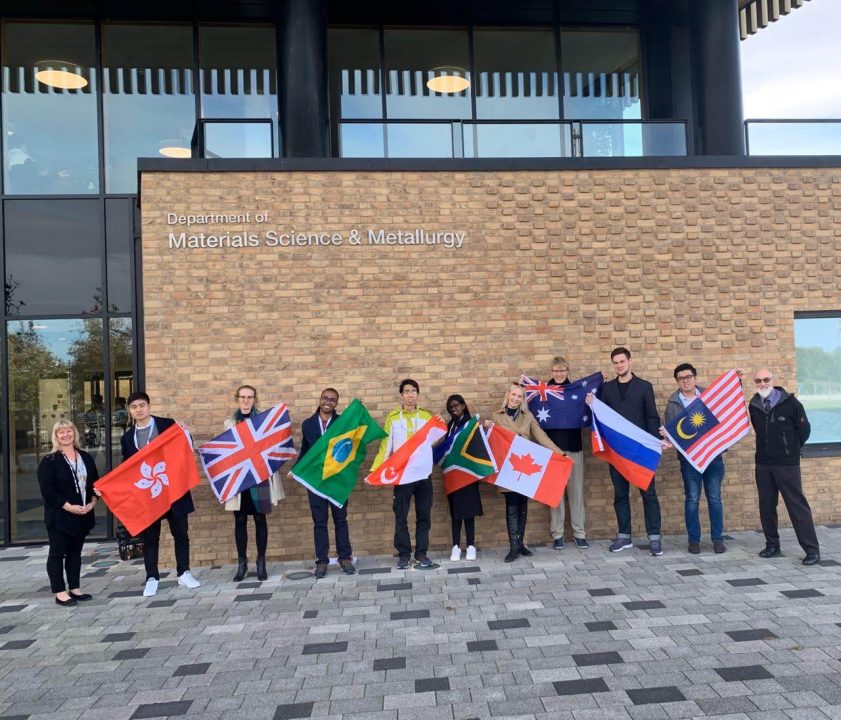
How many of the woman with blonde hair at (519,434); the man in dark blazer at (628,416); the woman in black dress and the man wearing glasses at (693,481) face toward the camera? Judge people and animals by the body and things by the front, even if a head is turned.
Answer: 4

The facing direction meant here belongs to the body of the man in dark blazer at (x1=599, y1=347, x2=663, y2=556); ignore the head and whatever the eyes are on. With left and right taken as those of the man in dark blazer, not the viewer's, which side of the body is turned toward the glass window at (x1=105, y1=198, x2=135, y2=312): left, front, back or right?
right

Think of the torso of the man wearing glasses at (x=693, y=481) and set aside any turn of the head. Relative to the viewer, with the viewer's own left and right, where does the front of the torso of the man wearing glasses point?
facing the viewer

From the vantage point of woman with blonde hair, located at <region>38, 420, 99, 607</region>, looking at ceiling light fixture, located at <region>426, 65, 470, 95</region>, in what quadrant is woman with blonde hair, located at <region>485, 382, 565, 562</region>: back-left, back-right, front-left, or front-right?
front-right

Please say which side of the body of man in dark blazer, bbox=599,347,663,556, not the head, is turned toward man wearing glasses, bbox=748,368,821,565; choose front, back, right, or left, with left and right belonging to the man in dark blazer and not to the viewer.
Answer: left

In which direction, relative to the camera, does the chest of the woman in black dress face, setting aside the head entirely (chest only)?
toward the camera

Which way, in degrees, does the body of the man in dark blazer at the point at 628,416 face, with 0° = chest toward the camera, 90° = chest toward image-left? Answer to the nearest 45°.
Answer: approximately 0°
